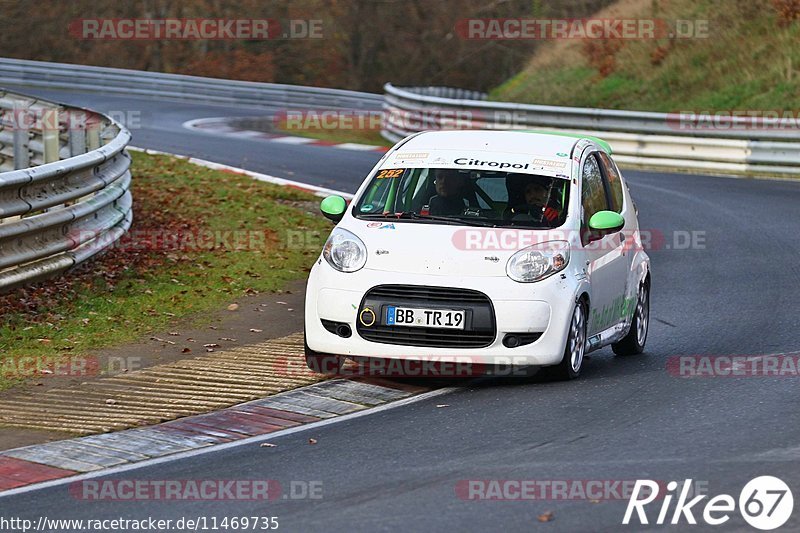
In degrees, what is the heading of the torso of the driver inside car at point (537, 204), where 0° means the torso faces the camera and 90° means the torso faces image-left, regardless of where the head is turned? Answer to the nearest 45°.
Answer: approximately 0°

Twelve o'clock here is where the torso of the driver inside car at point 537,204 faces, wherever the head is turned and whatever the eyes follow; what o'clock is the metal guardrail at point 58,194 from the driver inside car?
The metal guardrail is roughly at 4 o'clock from the driver inside car.

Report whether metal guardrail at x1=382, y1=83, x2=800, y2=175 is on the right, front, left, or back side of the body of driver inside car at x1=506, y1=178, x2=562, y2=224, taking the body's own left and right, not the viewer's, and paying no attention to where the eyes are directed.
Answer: back

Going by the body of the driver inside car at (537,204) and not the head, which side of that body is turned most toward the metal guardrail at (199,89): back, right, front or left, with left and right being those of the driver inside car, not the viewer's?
back
